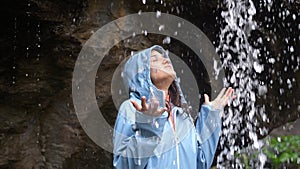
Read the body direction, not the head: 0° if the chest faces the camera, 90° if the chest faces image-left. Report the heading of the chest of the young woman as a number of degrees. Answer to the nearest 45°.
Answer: approximately 315°

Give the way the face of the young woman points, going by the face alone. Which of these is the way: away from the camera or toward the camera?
toward the camera
